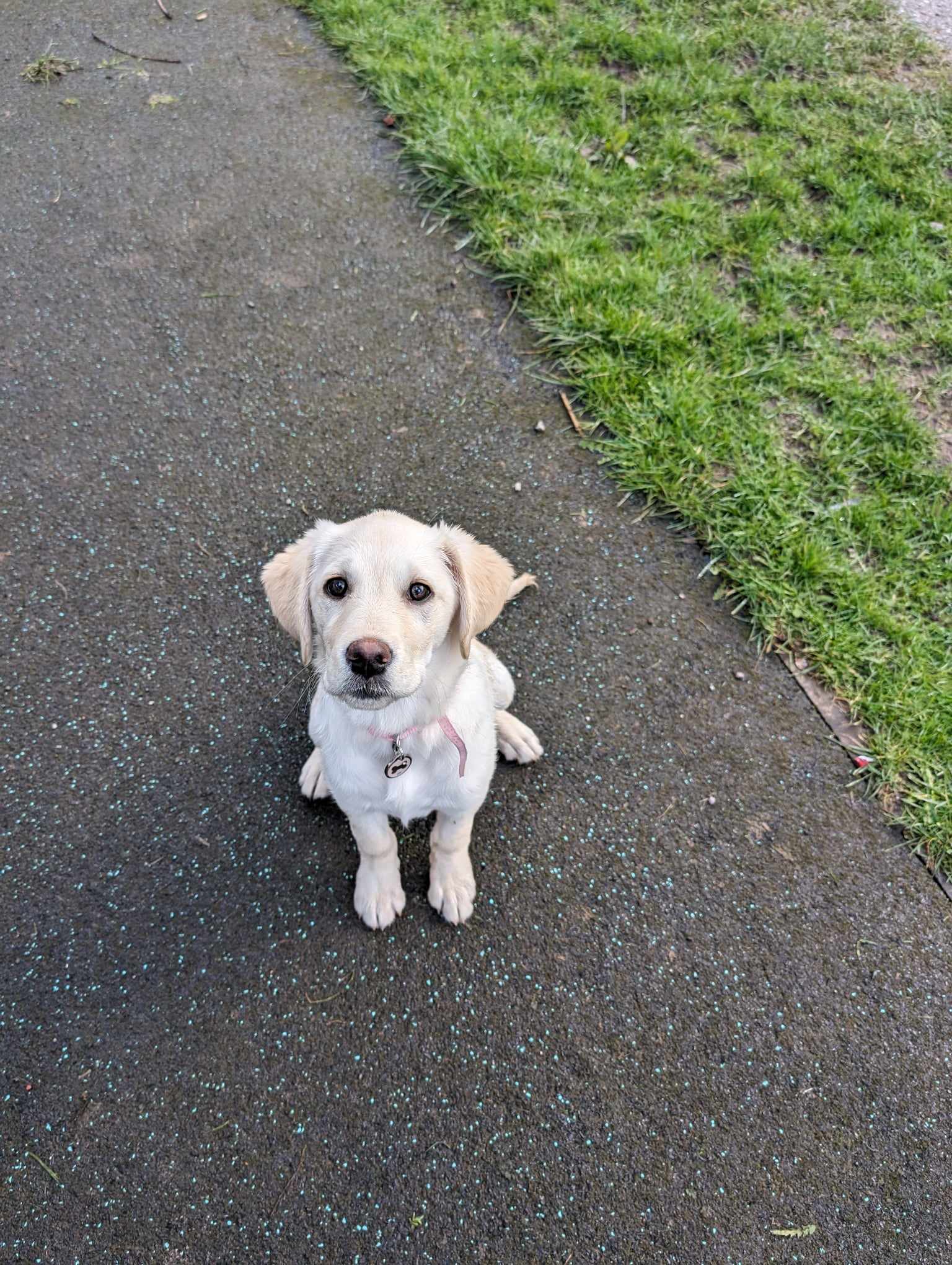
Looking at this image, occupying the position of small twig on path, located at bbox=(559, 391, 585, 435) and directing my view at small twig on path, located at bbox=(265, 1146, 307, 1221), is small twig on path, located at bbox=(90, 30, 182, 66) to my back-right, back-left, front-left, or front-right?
back-right

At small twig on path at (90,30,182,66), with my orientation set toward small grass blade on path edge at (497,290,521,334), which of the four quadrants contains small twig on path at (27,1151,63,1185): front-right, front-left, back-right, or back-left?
front-right

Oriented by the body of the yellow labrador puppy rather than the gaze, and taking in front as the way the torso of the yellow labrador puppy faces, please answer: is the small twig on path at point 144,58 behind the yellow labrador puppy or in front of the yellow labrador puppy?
behind

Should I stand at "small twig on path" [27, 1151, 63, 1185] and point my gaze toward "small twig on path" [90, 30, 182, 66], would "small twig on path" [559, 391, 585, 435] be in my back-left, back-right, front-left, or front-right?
front-right

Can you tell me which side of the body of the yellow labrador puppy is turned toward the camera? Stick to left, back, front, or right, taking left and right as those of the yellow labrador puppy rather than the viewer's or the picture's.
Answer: front

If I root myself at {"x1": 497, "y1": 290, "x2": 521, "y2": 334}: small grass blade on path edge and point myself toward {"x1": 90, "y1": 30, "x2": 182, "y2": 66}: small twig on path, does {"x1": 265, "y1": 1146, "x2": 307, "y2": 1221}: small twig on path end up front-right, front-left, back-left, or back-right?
back-left

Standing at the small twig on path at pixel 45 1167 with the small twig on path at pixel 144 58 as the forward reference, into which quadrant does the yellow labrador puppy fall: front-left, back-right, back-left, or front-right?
front-right

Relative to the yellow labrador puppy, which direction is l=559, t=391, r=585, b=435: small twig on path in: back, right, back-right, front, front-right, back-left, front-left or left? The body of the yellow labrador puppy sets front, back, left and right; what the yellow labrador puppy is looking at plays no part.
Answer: back

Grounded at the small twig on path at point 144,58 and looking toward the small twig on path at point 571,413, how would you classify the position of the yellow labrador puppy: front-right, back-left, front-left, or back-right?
front-right

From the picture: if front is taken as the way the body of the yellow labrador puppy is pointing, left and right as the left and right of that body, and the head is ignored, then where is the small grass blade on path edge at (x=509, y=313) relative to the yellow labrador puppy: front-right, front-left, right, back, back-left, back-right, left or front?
back

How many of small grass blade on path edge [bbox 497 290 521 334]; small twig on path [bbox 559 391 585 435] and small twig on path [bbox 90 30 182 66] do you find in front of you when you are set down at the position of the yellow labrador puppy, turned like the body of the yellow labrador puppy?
0
